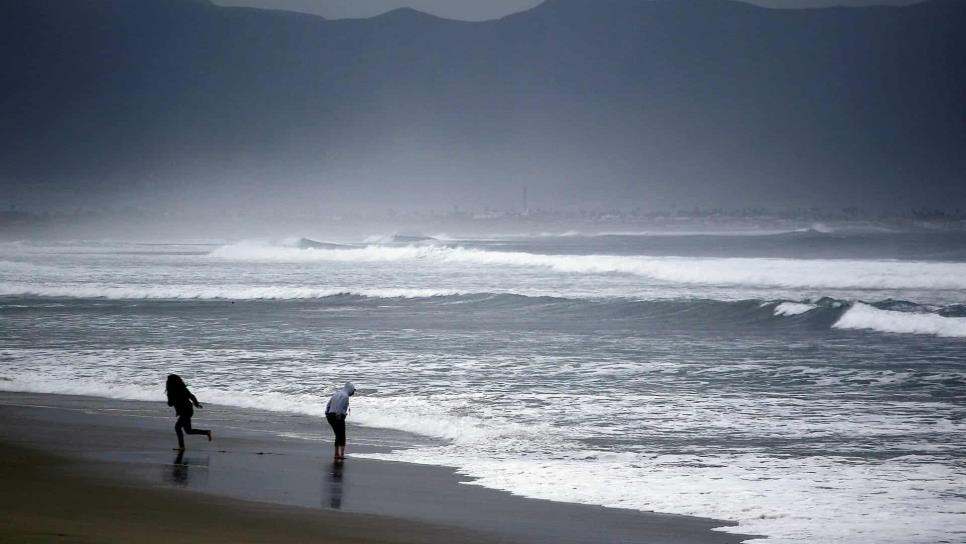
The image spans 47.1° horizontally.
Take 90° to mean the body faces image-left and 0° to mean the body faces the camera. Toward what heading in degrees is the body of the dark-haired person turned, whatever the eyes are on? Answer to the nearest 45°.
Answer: approximately 90°

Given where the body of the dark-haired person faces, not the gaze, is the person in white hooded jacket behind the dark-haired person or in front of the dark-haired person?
behind
